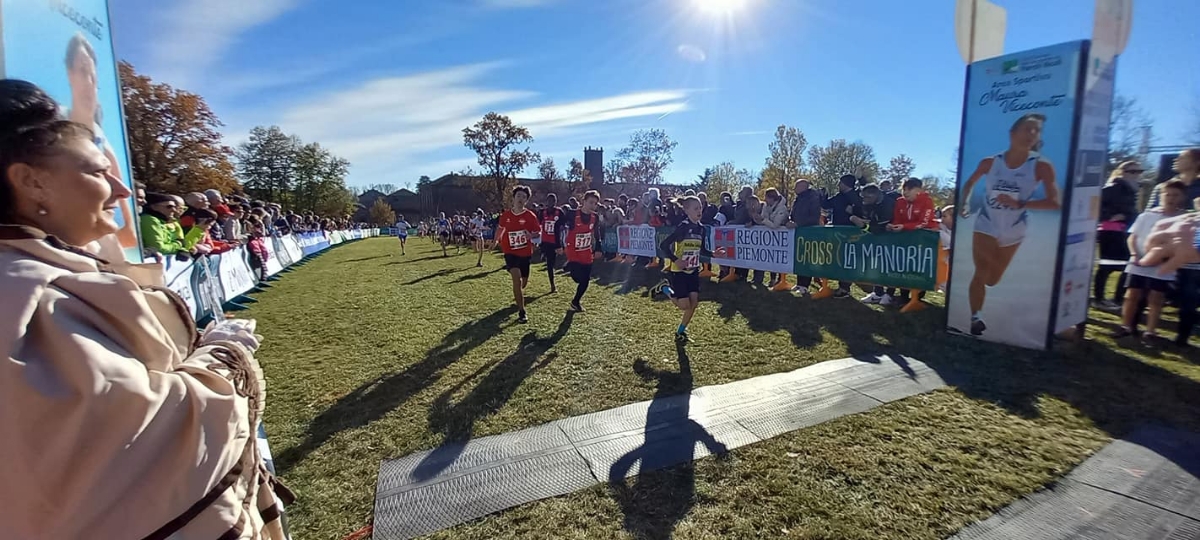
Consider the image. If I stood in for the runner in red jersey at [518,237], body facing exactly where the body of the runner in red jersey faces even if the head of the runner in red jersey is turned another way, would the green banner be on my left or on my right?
on my left

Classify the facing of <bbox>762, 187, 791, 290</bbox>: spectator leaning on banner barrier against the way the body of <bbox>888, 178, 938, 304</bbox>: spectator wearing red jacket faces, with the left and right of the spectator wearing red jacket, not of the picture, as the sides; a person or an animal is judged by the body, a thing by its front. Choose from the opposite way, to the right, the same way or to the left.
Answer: the same way

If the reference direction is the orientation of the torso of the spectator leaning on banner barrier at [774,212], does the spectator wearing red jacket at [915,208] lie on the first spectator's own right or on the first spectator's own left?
on the first spectator's own left

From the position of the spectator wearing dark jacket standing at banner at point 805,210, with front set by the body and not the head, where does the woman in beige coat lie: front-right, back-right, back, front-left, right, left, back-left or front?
front-left

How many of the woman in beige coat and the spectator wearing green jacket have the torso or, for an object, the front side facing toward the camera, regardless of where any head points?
0

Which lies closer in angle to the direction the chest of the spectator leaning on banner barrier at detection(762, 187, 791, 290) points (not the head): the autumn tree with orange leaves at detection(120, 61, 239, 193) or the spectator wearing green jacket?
the spectator wearing green jacket

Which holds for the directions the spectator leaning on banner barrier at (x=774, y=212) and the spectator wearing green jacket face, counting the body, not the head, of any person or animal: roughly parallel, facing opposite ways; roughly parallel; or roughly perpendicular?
roughly parallel, facing opposite ways

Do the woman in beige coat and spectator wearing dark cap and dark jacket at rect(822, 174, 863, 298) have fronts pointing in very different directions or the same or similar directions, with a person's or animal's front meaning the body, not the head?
very different directions

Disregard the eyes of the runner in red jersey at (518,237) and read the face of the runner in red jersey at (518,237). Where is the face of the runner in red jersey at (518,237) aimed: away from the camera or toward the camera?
toward the camera

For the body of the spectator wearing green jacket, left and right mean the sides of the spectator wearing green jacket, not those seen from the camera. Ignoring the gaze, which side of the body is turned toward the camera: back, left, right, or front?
right

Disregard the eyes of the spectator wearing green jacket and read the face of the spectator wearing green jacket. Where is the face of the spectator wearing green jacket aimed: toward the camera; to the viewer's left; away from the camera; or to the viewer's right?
to the viewer's right

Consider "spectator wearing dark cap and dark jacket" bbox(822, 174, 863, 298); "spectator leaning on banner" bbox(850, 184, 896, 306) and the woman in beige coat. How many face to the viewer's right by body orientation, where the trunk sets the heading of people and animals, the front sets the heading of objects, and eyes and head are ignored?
1

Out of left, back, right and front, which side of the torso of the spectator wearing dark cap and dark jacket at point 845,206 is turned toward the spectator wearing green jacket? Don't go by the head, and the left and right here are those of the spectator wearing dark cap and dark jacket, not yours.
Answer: front

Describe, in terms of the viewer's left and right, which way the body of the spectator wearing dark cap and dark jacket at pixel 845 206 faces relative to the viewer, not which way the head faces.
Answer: facing the viewer and to the left of the viewer

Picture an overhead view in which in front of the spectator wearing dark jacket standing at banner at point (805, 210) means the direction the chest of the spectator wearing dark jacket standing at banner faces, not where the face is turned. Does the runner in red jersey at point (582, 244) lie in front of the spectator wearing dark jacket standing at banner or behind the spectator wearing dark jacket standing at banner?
in front

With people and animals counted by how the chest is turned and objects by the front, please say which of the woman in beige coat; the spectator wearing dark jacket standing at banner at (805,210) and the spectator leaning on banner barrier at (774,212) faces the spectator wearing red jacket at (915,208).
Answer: the woman in beige coat

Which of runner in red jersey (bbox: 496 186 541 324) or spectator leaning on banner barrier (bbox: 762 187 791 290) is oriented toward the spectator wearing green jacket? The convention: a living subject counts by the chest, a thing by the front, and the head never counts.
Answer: the spectator leaning on banner barrier
